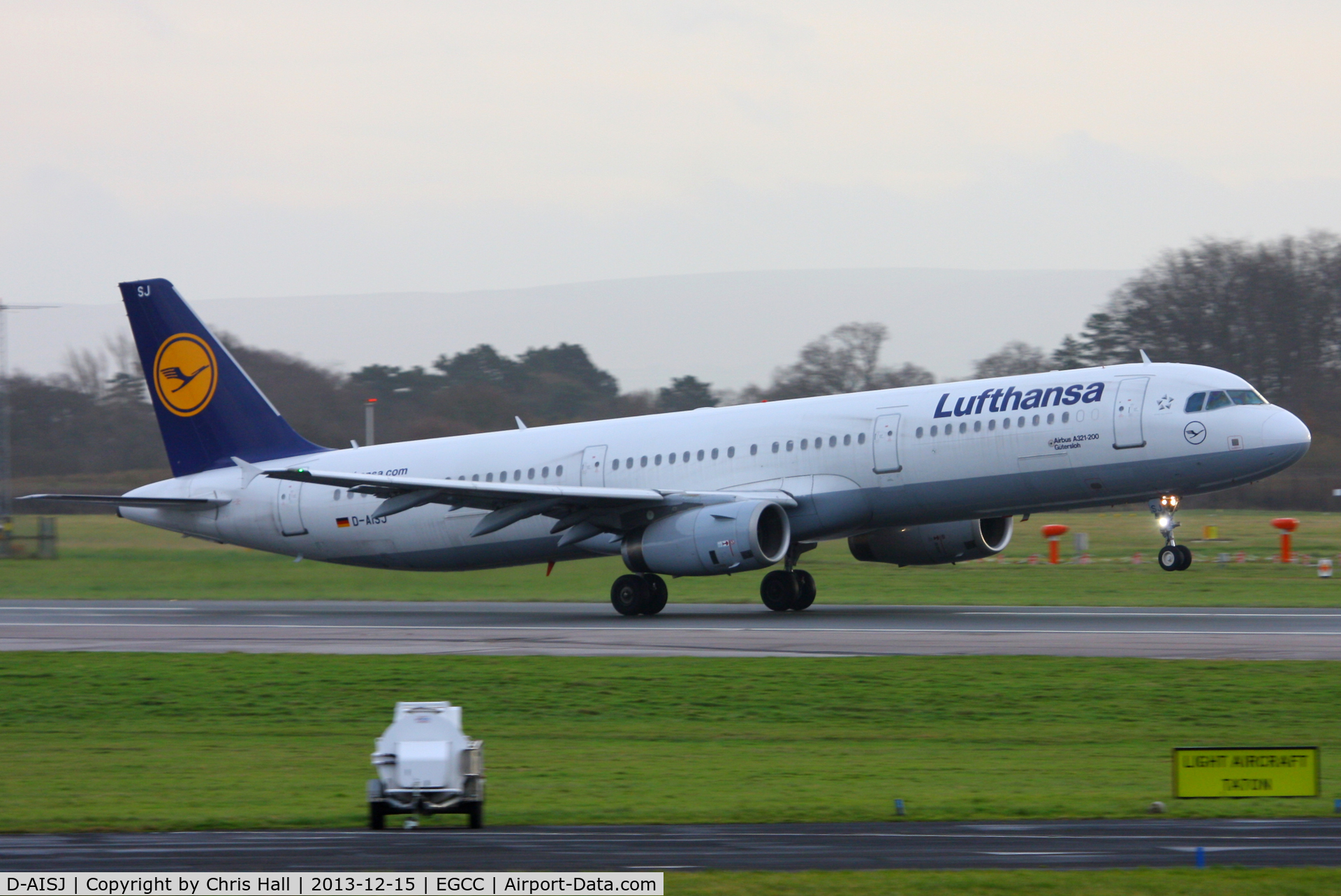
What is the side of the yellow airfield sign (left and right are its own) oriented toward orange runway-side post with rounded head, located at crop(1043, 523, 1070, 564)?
back

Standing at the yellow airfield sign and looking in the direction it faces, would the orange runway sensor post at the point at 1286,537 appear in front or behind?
behind

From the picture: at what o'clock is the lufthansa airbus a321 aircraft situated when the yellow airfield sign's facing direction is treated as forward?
The lufthansa airbus a321 aircraft is roughly at 5 o'clock from the yellow airfield sign.

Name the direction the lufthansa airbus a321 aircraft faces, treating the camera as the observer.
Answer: facing the viewer and to the right of the viewer

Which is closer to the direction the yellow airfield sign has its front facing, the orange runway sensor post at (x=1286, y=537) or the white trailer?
the white trailer

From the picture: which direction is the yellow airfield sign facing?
toward the camera

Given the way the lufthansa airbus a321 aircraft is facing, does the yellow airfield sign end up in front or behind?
in front

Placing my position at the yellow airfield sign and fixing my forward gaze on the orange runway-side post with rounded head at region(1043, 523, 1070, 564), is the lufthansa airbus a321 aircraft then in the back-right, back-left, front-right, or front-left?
front-left

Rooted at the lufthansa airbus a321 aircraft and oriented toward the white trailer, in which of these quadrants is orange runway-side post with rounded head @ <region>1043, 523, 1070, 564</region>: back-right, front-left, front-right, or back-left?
back-left

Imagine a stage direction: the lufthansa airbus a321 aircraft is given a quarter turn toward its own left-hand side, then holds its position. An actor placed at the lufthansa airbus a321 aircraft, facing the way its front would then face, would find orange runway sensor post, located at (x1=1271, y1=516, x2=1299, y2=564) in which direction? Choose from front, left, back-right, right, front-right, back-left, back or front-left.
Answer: front

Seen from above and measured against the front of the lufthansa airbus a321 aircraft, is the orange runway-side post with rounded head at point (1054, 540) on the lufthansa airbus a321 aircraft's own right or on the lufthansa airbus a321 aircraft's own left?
on the lufthansa airbus a321 aircraft's own left

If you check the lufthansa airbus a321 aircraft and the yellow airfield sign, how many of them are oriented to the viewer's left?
0

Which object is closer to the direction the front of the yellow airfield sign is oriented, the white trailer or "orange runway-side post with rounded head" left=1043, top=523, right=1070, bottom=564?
the white trailer

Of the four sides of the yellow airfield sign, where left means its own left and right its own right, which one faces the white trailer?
right
